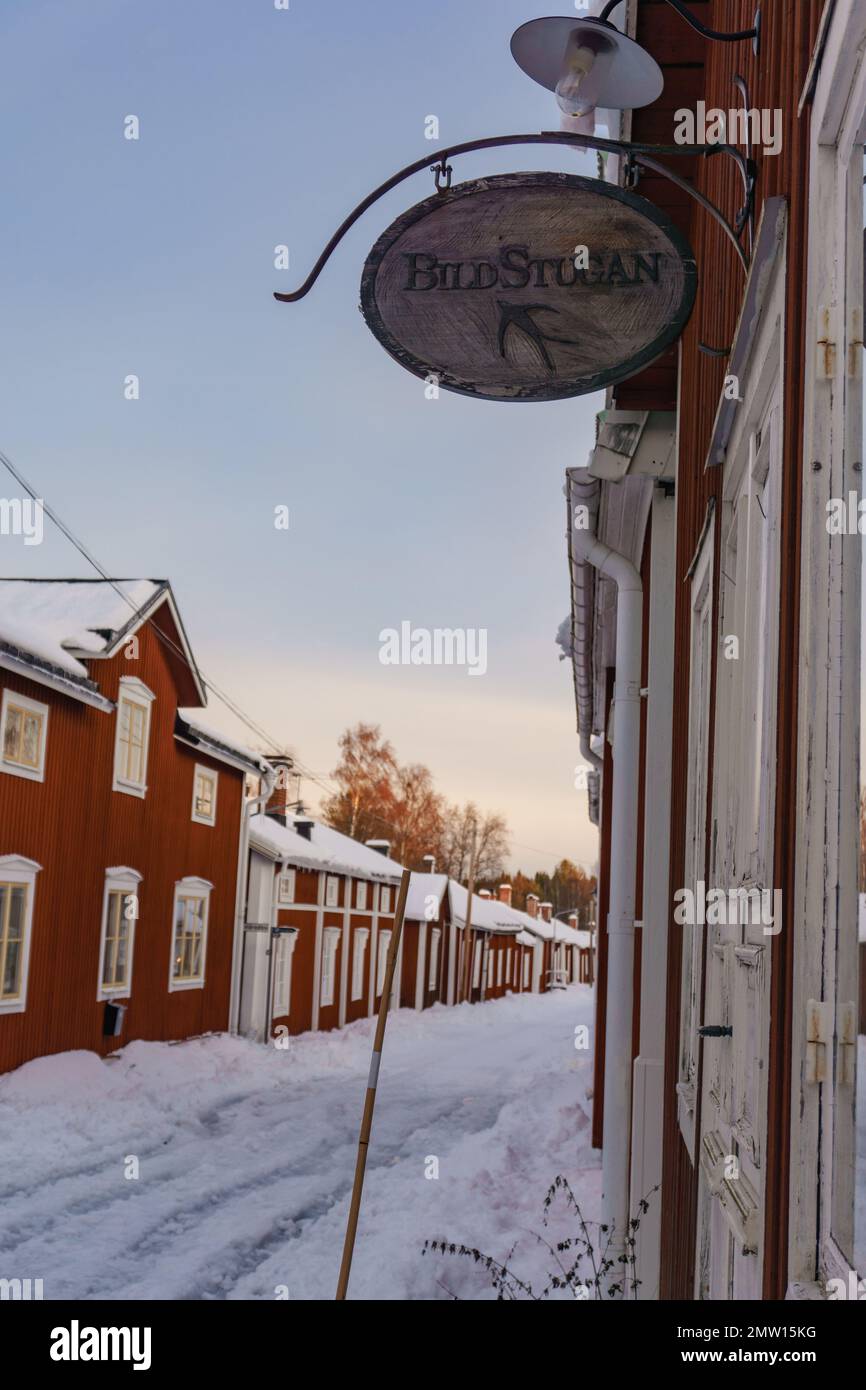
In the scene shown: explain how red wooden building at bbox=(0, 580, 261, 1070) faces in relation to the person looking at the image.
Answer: facing the viewer and to the right of the viewer

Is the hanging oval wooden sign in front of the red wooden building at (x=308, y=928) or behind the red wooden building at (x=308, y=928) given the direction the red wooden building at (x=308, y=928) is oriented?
in front

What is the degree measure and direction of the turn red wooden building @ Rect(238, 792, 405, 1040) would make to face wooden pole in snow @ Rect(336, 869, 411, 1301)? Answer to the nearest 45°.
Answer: approximately 45° to its right

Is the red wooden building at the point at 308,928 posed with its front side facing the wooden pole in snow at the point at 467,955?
no

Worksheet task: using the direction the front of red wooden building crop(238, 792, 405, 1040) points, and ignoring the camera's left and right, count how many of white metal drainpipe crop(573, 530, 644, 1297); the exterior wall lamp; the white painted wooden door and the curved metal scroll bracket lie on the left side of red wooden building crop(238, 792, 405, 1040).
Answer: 0

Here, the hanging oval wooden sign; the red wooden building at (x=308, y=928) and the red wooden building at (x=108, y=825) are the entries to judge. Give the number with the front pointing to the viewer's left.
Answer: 0

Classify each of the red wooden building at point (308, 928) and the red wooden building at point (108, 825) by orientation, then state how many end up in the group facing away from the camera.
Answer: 0

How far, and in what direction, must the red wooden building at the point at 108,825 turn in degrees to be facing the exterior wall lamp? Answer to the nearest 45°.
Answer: approximately 45° to its right

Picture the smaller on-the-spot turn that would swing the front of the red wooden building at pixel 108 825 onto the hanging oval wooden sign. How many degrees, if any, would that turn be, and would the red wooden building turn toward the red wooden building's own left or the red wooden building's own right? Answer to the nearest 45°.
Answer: approximately 45° to the red wooden building's own right

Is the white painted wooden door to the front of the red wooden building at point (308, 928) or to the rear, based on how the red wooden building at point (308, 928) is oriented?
to the front

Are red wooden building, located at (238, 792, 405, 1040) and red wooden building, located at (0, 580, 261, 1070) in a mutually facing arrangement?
no

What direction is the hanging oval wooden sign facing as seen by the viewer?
toward the camera

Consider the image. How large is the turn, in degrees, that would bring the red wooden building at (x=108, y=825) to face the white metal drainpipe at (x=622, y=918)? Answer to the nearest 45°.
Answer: approximately 45° to its right

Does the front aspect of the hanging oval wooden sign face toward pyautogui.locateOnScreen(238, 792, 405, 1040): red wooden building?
no

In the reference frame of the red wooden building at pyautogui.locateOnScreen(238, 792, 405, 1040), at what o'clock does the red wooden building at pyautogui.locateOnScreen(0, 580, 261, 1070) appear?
the red wooden building at pyautogui.locateOnScreen(0, 580, 261, 1070) is roughly at 2 o'clock from the red wooden building at pyautogui.locateOnScreen(238, 792, 405, 1040).

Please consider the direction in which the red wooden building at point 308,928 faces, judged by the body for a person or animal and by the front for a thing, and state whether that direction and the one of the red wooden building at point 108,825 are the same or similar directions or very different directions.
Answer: same or similar directions

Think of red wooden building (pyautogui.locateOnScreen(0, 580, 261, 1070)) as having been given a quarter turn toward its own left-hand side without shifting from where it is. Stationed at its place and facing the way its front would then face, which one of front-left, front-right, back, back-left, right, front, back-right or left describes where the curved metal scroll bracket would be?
back-right
